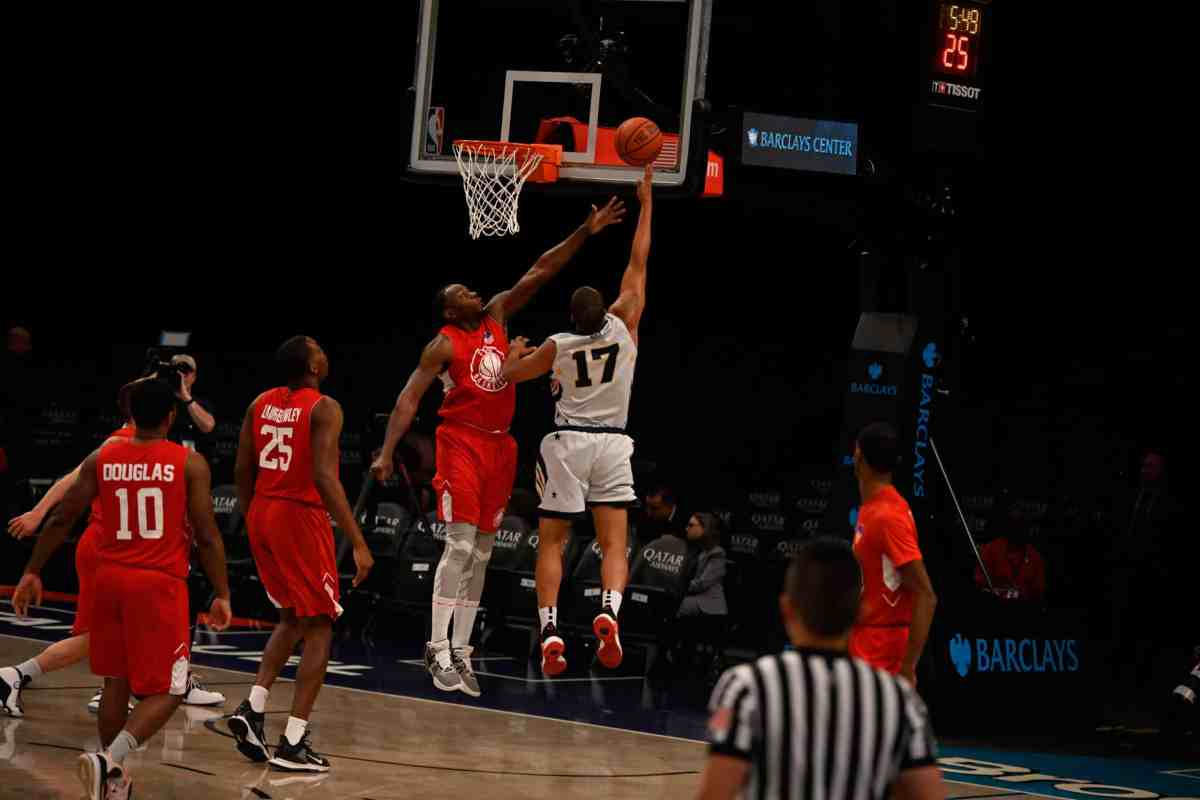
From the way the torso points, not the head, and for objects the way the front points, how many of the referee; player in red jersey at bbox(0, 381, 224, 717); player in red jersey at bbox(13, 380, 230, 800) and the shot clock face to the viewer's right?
1

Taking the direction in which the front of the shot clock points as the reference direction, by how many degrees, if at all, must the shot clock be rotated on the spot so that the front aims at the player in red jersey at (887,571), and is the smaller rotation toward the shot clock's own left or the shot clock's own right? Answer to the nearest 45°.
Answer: approximately 45° to the shot clock's own left

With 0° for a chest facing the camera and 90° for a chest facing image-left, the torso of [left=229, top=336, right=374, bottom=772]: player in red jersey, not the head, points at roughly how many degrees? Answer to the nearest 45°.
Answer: approximately 225°

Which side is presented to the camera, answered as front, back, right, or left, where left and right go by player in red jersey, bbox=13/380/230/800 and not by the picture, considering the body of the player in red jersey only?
back

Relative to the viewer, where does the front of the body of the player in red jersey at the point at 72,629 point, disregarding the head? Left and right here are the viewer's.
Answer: facing to the right of the viewer

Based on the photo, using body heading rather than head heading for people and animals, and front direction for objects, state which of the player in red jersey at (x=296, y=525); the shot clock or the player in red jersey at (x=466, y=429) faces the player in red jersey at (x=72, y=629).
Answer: the shot clock

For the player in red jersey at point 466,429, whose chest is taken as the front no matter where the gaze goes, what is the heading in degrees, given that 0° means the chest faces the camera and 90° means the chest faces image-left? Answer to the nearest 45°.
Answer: approximately 315°

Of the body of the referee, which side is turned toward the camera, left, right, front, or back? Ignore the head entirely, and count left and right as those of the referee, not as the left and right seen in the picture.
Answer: back

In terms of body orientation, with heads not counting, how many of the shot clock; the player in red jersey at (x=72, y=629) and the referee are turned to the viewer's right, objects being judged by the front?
1

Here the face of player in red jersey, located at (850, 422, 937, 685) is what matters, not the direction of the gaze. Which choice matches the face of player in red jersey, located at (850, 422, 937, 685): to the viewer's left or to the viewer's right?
to the viewer's left

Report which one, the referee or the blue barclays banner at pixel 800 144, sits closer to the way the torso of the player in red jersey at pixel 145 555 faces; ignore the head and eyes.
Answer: the blue barclays banner

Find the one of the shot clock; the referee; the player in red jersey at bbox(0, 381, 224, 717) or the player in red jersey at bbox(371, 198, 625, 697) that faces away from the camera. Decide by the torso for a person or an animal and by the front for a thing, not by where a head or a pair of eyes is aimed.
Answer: the referee

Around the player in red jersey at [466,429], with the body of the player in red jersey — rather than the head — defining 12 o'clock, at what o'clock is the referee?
The referee is roughly at 1 o'clock from the player in red jersey.

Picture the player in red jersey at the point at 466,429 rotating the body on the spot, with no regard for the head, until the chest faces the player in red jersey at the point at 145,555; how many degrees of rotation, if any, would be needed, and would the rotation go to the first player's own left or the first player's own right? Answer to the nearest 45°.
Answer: approximately 90° to the first player's own right
